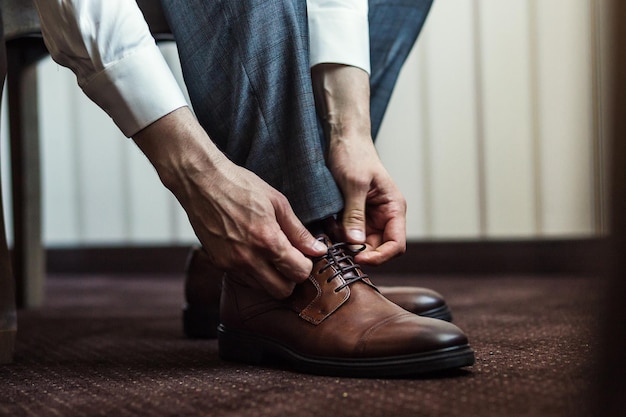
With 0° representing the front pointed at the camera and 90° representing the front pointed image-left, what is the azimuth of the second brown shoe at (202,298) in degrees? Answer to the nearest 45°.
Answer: approximately 270°
